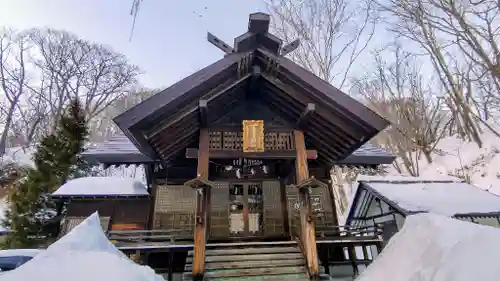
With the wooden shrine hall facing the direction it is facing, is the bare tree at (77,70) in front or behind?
behind

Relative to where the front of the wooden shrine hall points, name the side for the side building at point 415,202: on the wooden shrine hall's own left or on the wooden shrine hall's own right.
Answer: on the wooden shrine hall's own left

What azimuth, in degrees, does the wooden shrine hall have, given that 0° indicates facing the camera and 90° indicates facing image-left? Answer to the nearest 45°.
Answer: approximately 0°

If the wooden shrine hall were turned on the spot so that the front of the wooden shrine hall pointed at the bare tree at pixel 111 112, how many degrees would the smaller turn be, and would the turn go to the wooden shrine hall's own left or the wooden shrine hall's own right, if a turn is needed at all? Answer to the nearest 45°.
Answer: approximately 135° to the wooden shrine hall's own right

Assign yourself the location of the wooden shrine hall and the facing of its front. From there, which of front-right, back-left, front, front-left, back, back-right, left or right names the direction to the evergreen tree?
back-right

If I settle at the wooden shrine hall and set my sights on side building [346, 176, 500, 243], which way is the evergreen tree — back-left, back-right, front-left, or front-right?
back-left
